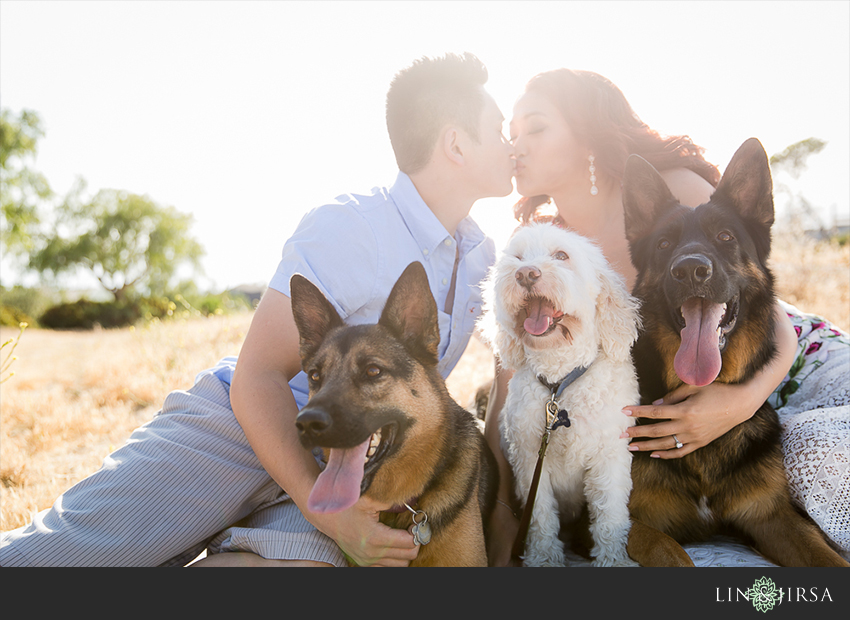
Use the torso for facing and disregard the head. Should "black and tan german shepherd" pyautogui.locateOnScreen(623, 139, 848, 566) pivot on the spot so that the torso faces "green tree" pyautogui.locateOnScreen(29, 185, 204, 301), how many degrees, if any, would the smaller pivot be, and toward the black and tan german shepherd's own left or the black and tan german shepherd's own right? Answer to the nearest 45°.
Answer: approximately 135° to the black and tan german shepherd's own right

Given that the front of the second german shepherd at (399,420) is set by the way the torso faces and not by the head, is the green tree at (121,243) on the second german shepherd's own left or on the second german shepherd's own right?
on the second german shepherd's own right

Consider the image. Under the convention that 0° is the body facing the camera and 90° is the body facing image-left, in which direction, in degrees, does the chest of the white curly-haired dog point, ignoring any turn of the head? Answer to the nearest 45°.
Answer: approximately 0°

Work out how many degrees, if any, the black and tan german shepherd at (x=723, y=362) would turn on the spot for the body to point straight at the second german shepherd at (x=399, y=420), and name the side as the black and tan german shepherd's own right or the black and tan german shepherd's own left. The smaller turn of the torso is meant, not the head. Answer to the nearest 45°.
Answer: approximately 45° to the black and tan german shepherd's own right

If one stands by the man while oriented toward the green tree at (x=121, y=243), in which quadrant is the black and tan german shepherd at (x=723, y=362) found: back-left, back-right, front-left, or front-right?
back-right

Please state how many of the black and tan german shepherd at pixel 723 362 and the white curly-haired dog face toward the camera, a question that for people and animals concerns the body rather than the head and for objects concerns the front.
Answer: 2

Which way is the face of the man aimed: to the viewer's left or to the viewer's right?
to the viewer's right
